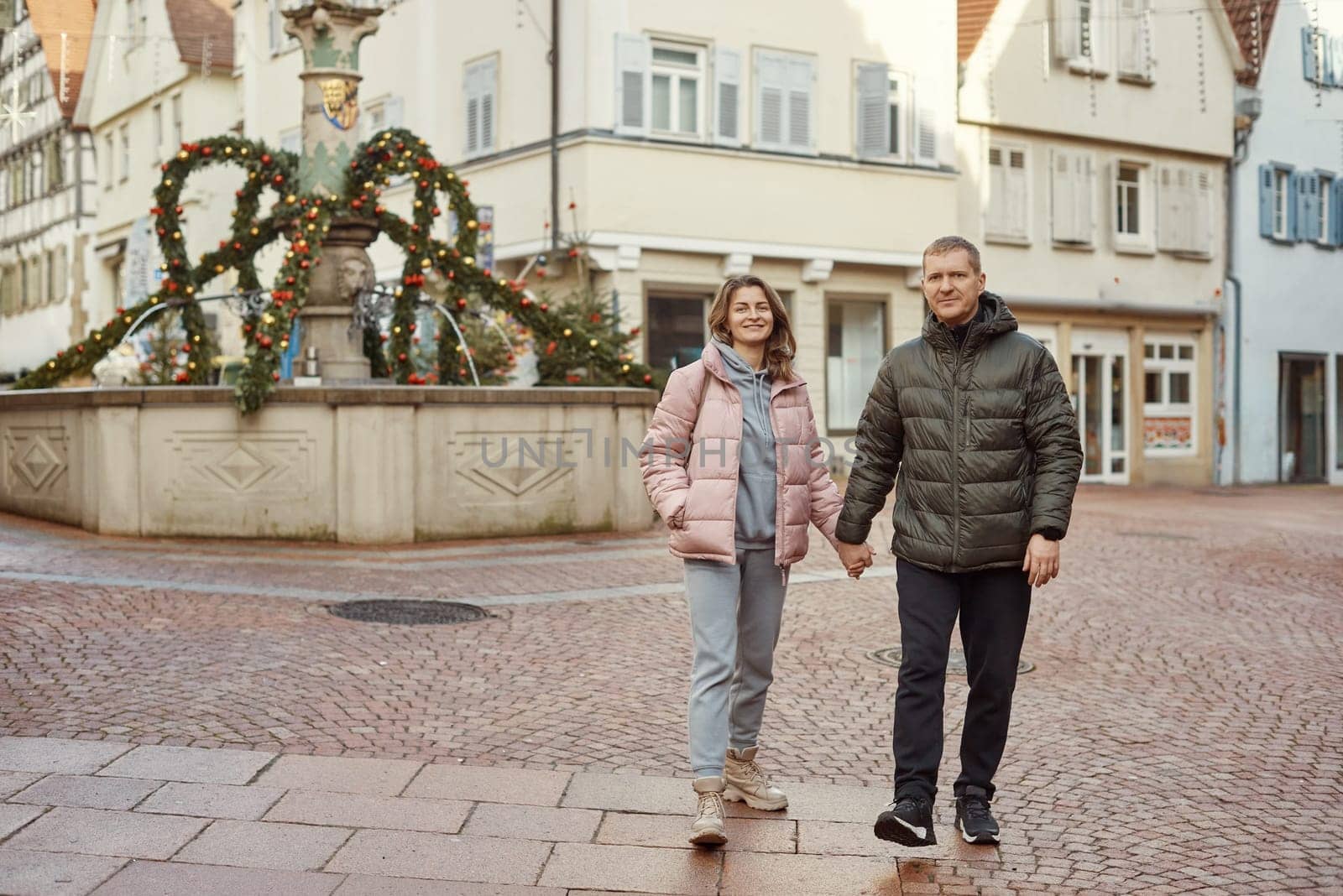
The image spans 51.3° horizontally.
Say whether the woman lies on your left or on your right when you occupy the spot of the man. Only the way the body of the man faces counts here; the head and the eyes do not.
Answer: on your right

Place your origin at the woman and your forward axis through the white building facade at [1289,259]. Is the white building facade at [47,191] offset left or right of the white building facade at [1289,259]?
left

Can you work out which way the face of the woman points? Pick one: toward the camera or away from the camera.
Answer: toward the camera

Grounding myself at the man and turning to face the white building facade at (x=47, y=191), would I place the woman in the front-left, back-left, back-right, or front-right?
front-left

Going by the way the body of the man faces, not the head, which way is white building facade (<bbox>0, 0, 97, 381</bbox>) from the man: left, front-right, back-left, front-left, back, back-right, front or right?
back-right

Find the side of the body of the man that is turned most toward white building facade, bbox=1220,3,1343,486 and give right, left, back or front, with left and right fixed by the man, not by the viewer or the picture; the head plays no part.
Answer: back

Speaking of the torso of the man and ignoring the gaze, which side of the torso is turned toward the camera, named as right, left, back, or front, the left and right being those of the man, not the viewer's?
front

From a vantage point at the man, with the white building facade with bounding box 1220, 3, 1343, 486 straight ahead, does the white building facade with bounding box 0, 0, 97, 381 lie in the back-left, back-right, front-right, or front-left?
front-left

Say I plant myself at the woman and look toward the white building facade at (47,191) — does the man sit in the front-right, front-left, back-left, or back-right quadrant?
back-right
